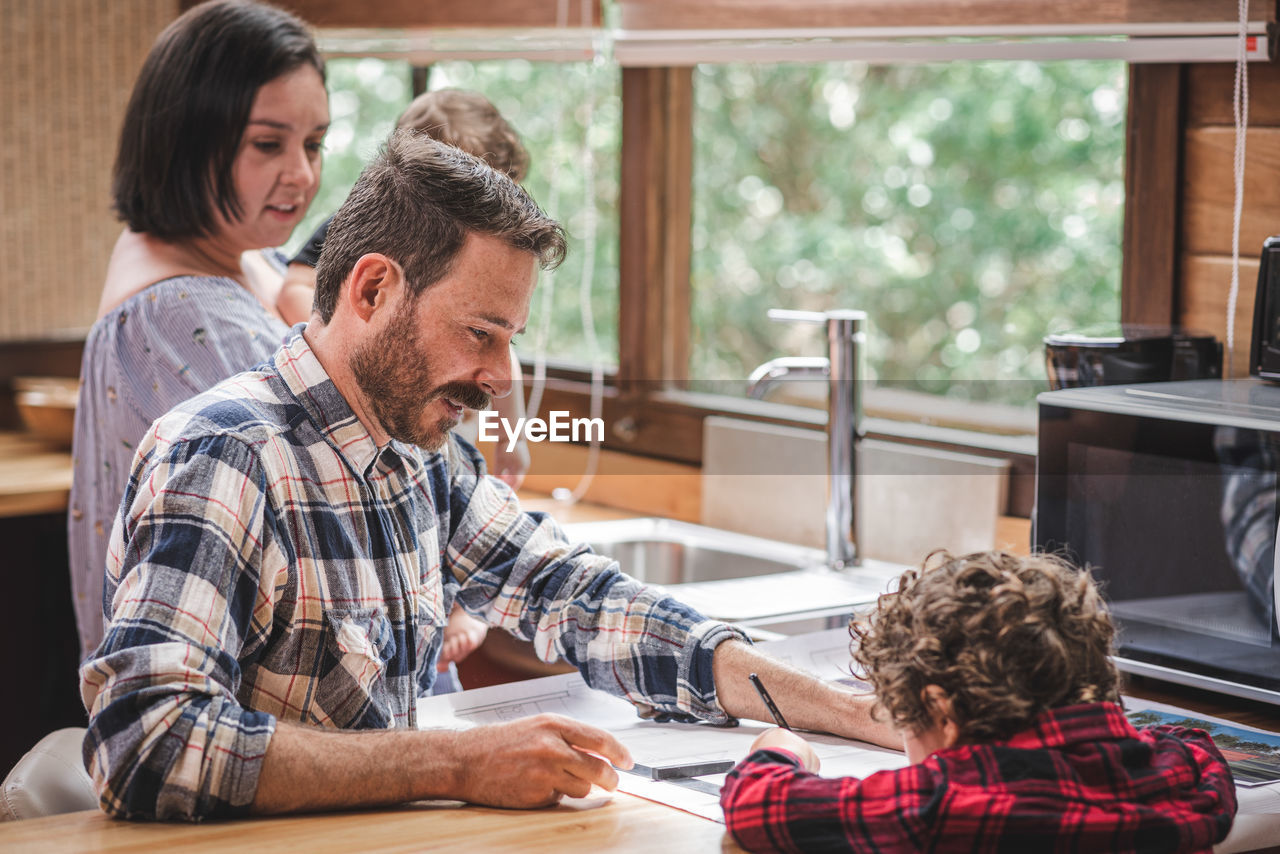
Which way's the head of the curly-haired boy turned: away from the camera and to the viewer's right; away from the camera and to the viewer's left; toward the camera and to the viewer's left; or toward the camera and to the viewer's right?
away from the camera and to the viewer's left

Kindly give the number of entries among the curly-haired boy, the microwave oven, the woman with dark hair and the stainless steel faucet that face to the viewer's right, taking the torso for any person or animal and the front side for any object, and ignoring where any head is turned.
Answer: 1

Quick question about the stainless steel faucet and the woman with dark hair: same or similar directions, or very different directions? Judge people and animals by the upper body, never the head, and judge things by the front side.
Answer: very different directions

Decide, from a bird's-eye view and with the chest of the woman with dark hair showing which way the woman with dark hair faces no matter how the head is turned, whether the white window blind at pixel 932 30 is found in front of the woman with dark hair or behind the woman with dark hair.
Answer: in front

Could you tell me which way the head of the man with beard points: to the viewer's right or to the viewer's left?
to the viewer's right

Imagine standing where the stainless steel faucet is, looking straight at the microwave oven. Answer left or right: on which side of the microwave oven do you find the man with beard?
right

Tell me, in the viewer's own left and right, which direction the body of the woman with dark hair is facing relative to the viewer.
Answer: facing to the right of the viewer

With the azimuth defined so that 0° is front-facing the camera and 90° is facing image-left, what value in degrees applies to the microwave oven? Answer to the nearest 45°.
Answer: approximately 45°

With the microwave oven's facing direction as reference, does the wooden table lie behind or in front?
in front

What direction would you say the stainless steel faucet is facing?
to the viewer's left
